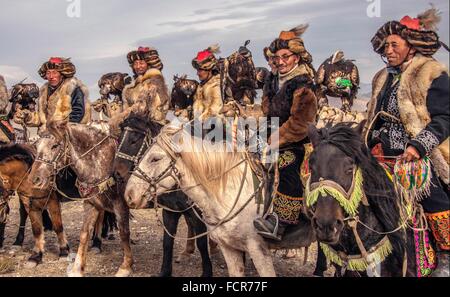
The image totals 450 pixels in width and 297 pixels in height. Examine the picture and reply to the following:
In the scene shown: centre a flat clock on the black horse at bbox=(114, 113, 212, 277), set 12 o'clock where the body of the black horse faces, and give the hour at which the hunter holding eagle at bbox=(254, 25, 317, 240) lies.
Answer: The hunter holding eagle is roughly at 9 o'clock from the black horse.

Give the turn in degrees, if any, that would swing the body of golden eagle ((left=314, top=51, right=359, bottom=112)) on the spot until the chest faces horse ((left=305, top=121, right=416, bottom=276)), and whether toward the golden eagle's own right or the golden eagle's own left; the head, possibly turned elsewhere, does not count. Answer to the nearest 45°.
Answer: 0° — it already faces it

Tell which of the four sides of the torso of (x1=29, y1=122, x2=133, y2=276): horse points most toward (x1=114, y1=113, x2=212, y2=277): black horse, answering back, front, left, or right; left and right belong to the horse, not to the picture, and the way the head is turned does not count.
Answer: left

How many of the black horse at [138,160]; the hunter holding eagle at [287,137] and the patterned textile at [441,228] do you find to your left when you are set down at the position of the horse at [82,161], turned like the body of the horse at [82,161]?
3

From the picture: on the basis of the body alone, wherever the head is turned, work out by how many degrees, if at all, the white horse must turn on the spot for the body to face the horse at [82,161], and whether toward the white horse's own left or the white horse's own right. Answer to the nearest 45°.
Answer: approximately 90° to the white horse's own right
